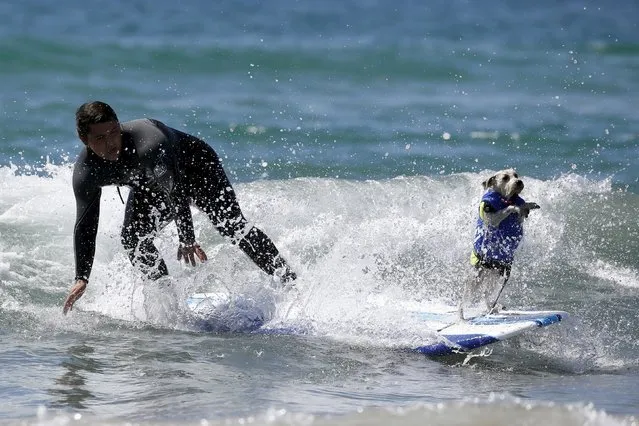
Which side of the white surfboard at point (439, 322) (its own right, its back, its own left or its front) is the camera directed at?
right

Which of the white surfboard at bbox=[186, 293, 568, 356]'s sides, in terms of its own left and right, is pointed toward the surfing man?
back

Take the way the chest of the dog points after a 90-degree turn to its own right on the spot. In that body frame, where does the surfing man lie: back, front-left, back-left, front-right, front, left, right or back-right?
front-right

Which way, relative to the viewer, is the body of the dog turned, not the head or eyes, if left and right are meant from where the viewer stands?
facing the viewer and to the right of the viewer
